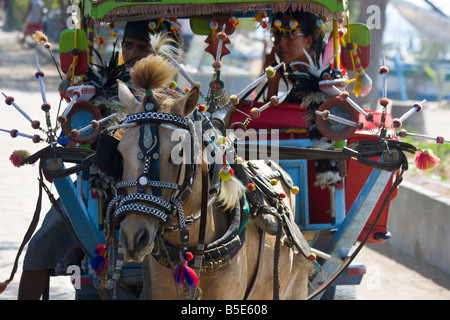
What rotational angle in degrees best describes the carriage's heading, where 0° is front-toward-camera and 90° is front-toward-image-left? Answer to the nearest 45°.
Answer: approximately 0°
